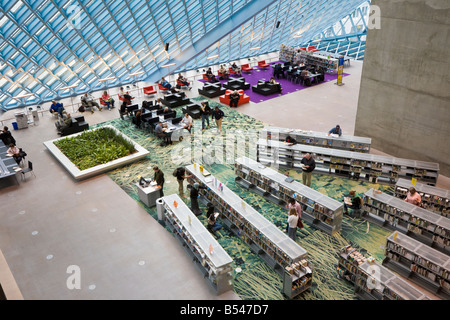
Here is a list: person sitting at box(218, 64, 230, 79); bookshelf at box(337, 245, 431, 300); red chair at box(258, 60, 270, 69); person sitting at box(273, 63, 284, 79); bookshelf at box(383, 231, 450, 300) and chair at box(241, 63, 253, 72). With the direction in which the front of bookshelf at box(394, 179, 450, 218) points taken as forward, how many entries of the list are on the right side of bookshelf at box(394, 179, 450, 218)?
4

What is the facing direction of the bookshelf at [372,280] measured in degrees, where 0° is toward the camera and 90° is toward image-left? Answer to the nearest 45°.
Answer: approximately 45°

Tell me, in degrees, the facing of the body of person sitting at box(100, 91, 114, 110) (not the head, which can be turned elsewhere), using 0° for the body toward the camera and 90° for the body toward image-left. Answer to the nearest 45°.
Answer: approximately 315°

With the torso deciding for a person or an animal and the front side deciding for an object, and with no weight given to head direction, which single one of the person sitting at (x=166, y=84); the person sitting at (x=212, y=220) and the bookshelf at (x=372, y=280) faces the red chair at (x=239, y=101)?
the person sitting at (x=166, y=84)

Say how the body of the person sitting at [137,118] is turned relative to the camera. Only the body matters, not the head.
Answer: to the viewer's right

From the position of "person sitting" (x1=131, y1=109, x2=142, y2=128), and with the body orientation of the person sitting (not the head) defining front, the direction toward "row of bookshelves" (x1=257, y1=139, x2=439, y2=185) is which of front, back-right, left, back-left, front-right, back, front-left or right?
front-right

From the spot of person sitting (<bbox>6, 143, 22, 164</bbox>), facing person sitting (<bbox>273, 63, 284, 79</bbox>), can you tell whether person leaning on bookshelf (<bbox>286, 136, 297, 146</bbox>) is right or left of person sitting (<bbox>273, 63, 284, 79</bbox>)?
right
